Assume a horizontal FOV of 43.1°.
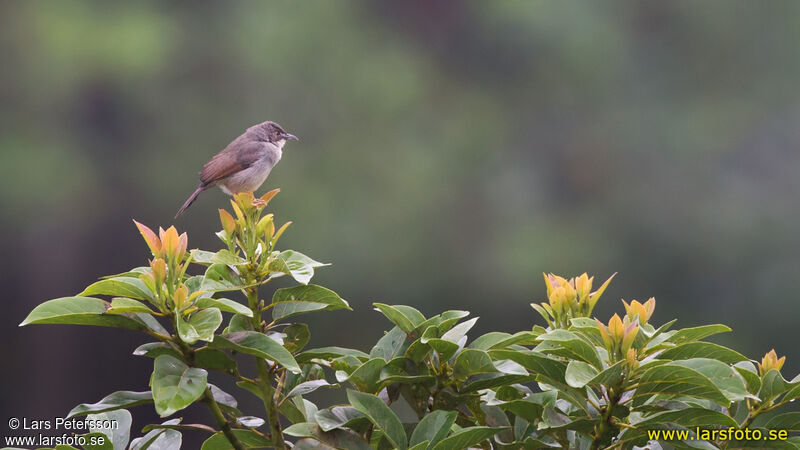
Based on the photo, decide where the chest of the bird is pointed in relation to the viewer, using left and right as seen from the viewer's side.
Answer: facing to the right of the viewer
